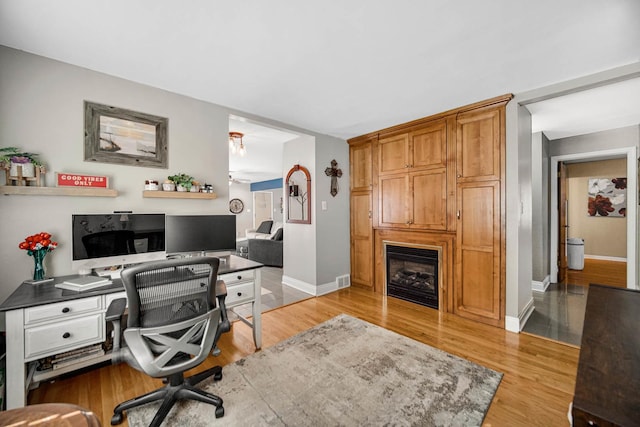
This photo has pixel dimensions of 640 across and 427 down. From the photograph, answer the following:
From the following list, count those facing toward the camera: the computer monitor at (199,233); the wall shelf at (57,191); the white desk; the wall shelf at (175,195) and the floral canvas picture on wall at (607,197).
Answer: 5

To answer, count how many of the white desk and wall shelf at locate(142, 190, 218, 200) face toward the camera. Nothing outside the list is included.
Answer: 2

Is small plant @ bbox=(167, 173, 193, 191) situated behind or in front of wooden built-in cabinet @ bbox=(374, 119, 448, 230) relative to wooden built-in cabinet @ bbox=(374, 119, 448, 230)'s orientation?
in front

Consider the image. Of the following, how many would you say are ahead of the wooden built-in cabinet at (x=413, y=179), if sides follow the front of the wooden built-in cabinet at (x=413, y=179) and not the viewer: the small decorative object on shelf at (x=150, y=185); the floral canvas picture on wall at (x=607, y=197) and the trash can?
1

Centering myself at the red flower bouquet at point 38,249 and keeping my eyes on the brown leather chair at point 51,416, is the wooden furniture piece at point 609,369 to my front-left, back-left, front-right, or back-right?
front-left

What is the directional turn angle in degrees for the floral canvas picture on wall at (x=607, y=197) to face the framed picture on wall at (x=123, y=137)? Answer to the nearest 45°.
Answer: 0° — it already faces it

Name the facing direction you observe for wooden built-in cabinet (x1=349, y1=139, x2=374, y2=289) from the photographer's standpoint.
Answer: facing the viewer and to the left of the viewer

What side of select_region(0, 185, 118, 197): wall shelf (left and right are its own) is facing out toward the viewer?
front

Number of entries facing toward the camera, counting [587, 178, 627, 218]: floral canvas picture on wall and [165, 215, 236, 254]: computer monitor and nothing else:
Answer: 2

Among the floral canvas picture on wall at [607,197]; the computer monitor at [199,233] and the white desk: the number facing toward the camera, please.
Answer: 3

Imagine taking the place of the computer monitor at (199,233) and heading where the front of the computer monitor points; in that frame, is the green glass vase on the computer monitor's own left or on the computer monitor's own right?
on the computer monitor's own right

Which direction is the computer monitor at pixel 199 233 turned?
toward the camera

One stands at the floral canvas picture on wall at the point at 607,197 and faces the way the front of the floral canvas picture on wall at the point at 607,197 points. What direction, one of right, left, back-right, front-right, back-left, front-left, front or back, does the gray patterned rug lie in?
front

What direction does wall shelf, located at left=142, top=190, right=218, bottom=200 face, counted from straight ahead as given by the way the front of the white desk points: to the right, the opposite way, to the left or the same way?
the same way

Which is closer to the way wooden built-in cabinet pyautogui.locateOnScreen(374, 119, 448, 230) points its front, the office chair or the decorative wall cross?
the office chair
